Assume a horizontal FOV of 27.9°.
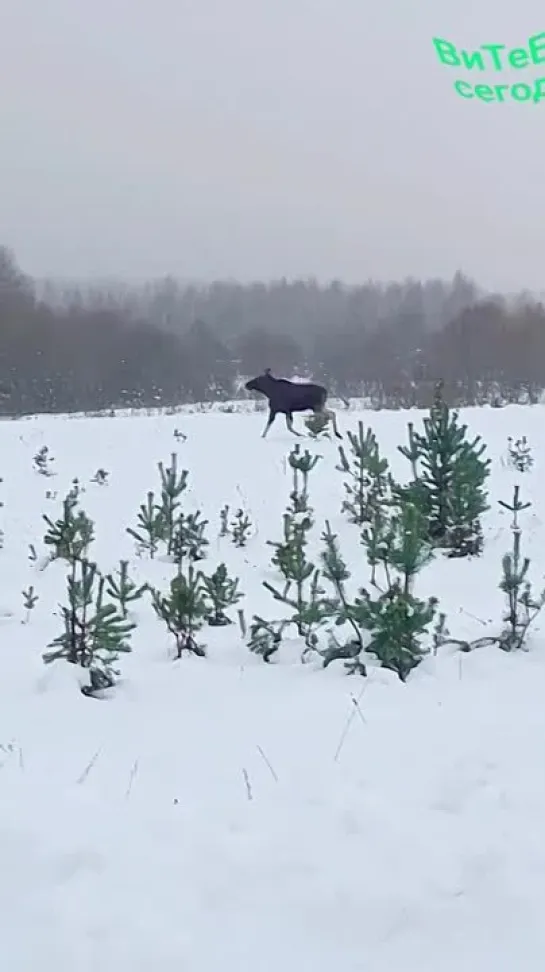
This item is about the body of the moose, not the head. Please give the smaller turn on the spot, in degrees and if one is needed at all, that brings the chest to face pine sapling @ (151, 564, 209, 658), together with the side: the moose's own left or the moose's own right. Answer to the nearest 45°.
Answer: approximately 90° to the moose's own left

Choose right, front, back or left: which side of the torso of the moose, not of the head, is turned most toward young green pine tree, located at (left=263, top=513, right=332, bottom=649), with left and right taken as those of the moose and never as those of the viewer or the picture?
left

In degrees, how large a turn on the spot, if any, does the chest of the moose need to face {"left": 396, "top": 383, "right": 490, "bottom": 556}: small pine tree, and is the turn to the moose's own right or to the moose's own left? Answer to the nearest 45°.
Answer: approximately 90° to the moose's own left

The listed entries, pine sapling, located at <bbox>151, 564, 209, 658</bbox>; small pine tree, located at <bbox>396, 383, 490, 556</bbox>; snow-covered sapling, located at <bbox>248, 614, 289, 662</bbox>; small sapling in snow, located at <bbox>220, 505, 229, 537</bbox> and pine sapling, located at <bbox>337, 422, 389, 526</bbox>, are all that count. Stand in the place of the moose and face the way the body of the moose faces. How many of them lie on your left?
5

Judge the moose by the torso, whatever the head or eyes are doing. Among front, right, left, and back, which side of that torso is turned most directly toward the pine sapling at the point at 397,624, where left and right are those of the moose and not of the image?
left

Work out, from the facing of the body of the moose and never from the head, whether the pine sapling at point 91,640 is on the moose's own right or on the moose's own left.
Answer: on the moose's own left

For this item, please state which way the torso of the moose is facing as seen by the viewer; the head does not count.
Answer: to the viewer's left

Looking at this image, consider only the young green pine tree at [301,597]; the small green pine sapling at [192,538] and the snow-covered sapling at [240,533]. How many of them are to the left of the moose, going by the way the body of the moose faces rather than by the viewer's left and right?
3

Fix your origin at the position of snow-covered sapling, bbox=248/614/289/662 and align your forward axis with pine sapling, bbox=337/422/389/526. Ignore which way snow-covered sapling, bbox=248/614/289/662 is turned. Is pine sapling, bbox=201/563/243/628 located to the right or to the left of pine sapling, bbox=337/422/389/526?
left

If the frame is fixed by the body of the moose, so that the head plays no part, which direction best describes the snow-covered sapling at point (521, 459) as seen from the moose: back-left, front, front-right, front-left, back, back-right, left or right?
back-left

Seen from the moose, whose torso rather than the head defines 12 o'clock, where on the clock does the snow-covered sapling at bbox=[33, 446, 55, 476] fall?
The snow-covered sapling is roughly at 11 o'clock from the moose.

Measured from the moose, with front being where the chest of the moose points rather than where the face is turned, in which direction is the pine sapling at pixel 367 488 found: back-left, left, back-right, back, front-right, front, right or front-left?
left
